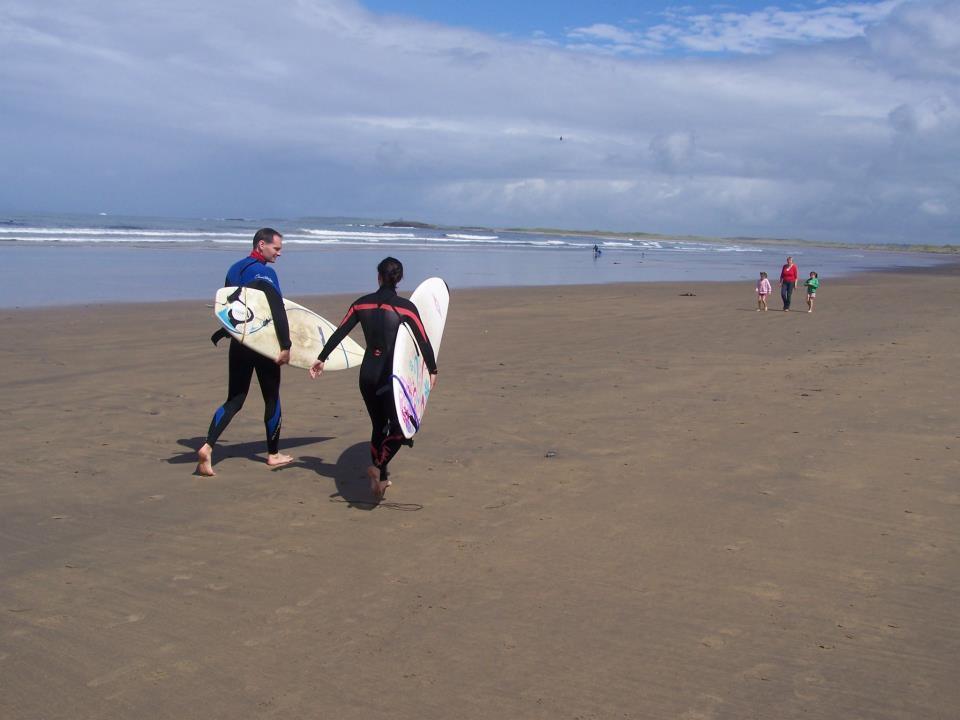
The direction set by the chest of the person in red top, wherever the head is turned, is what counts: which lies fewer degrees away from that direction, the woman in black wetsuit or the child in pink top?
the woman in black wetsuit

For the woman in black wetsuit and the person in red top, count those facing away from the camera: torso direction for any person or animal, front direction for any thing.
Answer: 1

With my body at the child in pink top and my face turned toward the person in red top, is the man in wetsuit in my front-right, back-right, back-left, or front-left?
back-right

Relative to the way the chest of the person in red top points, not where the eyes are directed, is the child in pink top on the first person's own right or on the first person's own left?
on the first person's own right

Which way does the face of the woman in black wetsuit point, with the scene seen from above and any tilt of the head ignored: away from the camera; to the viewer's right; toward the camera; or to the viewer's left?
away from the camera

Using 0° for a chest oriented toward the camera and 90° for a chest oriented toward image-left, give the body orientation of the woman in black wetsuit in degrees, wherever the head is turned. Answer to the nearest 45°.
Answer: approximately 180°

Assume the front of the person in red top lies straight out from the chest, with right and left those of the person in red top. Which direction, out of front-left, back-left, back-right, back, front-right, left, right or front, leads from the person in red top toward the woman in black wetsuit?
front

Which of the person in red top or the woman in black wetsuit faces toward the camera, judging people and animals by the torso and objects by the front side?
the person in red top

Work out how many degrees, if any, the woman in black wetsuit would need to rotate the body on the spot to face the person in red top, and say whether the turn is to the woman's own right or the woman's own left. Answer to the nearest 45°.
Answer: approximately 45° to the woman's own right

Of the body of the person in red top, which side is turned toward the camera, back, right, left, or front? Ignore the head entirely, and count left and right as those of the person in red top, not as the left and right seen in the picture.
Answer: front

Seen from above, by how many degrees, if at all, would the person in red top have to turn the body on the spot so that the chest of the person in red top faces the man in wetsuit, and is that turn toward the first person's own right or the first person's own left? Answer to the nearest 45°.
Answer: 0° — they already face them
